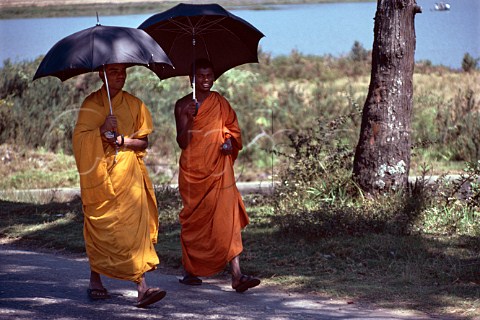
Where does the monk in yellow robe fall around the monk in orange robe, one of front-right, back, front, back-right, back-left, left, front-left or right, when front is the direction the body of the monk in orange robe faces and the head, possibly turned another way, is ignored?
right

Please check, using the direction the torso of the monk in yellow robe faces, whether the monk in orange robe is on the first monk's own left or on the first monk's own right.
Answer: on the first monk's own left

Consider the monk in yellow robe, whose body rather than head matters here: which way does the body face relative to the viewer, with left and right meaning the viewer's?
facing the viewer and to the right of the viewer

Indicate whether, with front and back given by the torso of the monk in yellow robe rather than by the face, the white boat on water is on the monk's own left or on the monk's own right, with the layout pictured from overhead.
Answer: on the monk's own left

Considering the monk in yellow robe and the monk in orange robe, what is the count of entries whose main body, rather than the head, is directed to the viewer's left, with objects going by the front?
0
